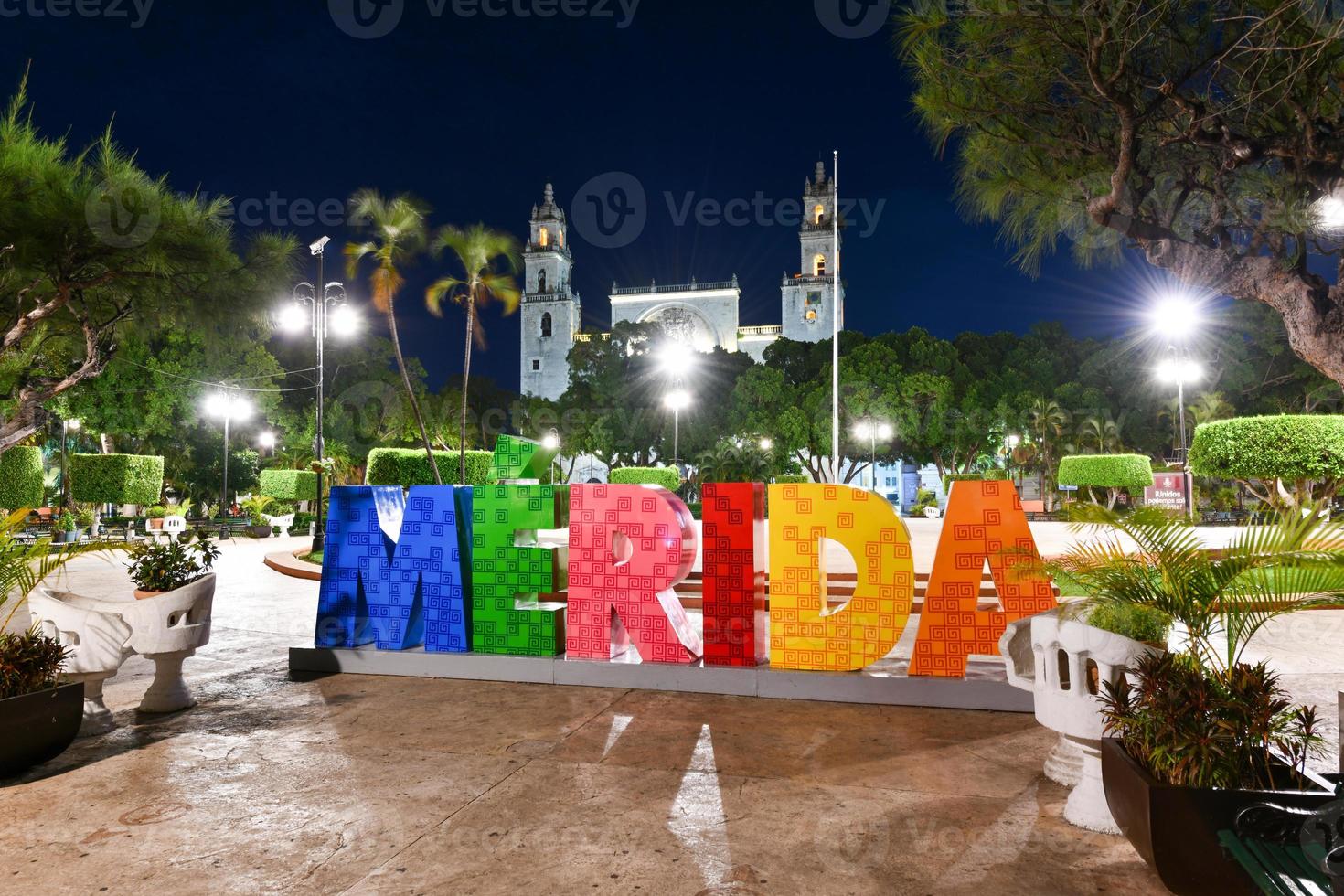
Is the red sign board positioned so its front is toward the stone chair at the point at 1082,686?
yes

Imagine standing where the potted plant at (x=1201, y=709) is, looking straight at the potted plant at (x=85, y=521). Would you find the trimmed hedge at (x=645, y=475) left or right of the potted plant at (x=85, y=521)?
right

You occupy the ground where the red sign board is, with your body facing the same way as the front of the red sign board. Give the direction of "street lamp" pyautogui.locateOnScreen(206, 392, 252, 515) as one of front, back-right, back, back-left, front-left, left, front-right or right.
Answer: right

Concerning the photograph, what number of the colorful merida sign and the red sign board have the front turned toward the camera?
2

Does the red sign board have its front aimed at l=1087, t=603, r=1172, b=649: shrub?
yes

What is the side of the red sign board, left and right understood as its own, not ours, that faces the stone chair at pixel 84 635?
front

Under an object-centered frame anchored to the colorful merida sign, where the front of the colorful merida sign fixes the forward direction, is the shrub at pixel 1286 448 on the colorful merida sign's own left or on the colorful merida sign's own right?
on the colorful merida sign's own left

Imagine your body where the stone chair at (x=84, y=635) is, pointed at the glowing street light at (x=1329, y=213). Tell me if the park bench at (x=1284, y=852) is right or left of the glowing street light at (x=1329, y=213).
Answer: right

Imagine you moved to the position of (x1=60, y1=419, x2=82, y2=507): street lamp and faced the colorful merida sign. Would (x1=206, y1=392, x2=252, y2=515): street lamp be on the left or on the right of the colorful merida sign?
left

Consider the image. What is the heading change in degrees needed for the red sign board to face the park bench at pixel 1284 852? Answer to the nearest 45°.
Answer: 0° — it already faces it

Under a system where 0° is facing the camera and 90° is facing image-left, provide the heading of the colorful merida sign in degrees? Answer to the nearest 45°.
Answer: approximately 0°

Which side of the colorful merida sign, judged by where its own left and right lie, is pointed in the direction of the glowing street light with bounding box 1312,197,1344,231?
left
